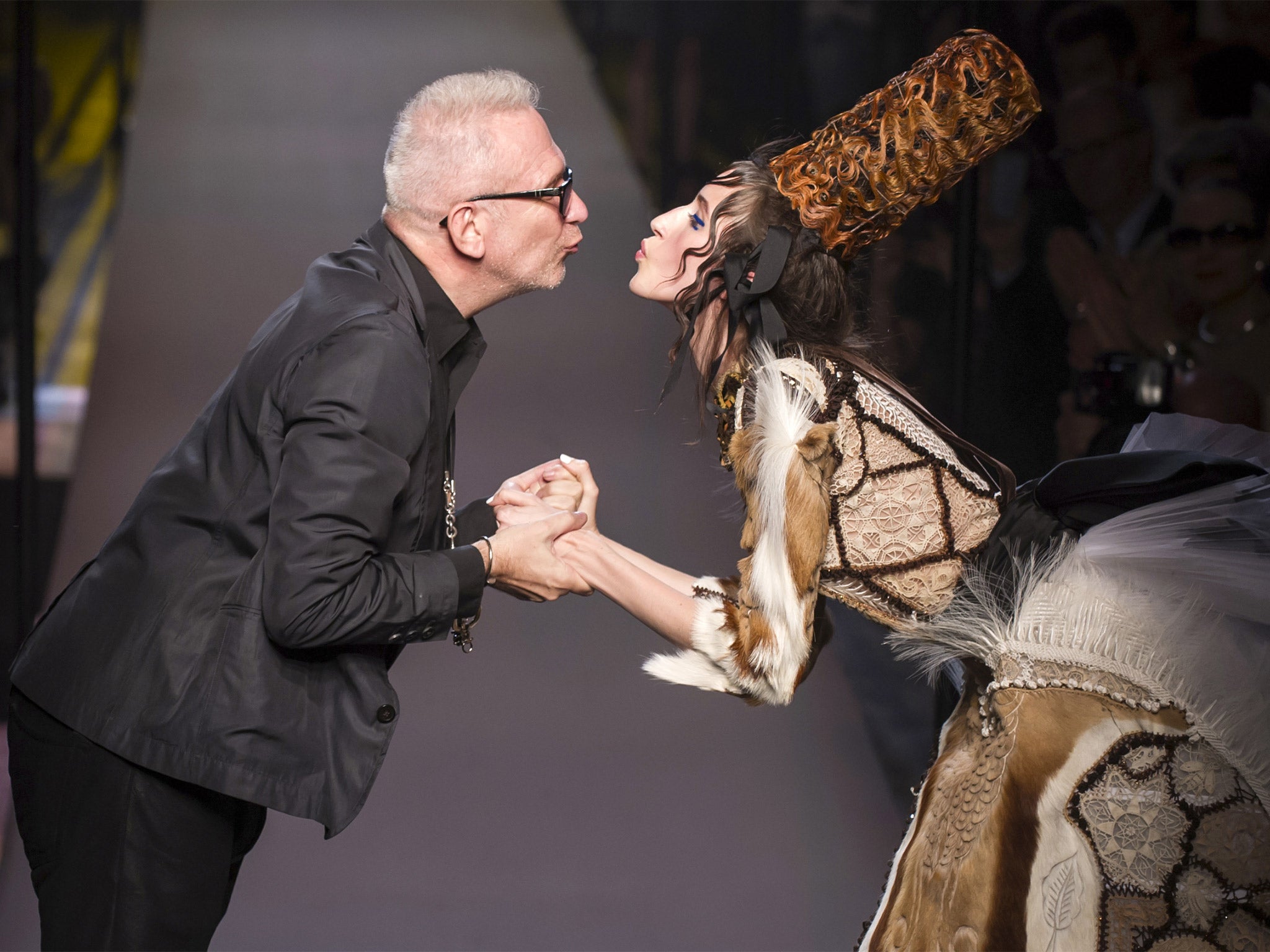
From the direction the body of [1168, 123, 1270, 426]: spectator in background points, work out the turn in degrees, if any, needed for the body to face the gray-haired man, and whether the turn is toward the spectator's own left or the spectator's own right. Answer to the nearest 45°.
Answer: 0° — they already face them

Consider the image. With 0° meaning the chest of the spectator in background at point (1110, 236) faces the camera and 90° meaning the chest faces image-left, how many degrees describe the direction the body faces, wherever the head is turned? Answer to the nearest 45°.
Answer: approximately 45°

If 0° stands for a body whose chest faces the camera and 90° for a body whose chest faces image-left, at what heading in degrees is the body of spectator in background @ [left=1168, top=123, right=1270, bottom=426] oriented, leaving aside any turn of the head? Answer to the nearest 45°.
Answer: approximately 45°

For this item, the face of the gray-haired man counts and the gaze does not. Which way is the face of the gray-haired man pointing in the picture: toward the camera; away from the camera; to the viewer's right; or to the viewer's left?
to the viewer's right
